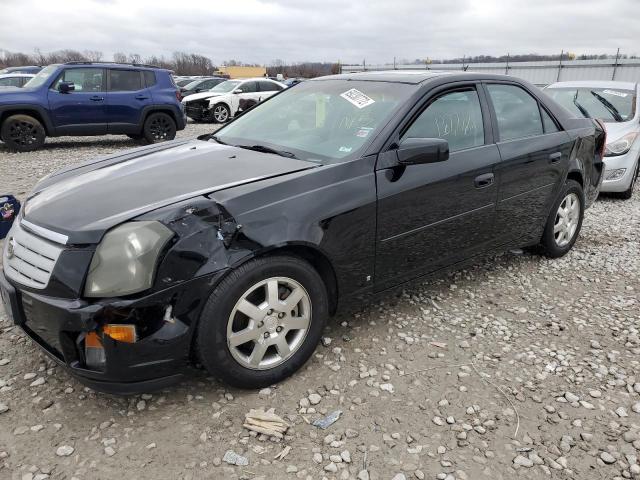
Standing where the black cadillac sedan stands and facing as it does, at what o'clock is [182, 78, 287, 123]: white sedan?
The white sedan is roughly at 4 o'clock from the black cadillac sedan.

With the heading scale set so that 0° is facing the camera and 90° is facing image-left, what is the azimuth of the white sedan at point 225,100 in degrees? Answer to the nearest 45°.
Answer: approximately 45°

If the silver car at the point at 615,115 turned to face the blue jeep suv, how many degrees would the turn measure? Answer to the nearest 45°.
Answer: approximately 45° to its right

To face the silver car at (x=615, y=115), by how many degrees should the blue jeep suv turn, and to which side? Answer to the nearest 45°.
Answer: approximately 135° to its left

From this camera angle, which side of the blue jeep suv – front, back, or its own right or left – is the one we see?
left

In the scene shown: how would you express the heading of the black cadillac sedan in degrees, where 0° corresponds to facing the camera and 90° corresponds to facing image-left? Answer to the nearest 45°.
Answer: approximately 45°
